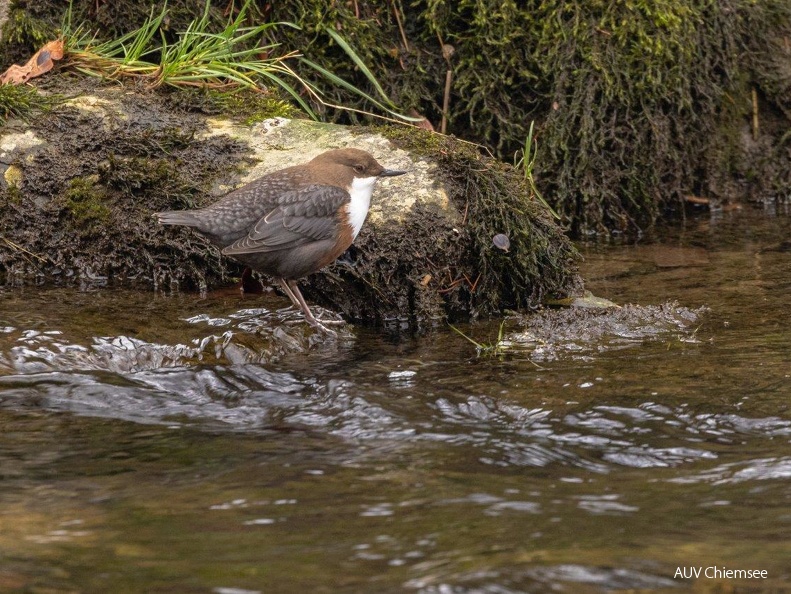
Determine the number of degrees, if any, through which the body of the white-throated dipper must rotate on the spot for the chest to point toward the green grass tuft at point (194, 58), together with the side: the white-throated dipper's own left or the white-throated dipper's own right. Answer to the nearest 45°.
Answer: approximately 90° to the white-throated dipper's own left

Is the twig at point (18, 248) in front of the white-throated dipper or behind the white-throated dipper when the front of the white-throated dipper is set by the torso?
behind

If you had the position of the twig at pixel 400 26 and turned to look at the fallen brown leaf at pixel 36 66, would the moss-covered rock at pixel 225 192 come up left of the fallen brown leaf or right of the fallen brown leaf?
left

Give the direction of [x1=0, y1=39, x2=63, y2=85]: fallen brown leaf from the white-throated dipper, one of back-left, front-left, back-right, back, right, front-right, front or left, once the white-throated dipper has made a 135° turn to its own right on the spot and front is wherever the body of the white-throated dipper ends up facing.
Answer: right

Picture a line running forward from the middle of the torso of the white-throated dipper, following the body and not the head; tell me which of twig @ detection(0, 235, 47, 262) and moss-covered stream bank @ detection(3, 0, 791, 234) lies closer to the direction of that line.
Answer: the moss-covered stream bank

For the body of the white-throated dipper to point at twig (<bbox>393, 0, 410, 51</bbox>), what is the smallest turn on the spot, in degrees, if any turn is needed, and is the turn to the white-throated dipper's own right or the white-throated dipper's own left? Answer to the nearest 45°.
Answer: approximately 90° to the white-throated dipper's own left

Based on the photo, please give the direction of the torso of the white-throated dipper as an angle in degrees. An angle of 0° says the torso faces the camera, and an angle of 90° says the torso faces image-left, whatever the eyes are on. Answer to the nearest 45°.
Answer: approximately 270°
